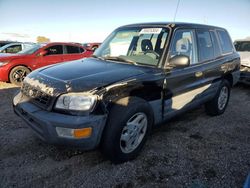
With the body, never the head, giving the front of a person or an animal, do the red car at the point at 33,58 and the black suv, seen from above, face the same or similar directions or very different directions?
same or similar directions

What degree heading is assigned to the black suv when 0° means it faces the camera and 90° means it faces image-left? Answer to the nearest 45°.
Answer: approximately 45°

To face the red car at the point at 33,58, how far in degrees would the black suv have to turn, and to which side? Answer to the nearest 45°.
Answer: approximately 90° to its right

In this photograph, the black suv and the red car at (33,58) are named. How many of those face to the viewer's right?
0

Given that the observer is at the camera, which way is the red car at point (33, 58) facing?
facing the viewer and to the left of the viewer

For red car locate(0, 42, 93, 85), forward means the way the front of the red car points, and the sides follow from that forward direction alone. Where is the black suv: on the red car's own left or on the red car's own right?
on the red car's own left
